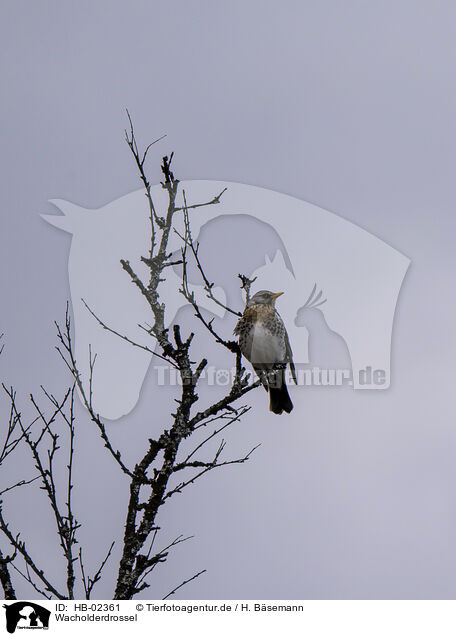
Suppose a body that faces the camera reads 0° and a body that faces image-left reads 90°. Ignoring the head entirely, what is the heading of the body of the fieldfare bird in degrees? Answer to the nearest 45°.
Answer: approximately 0°
